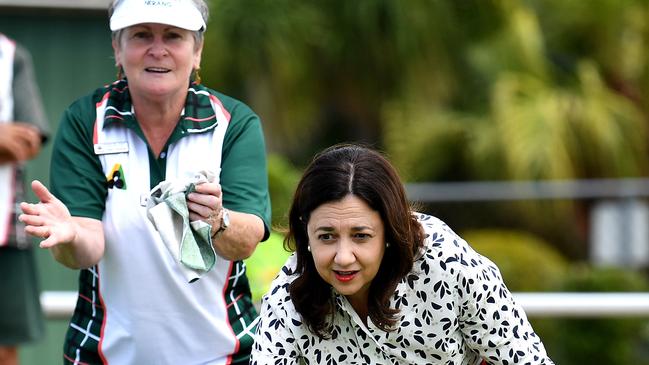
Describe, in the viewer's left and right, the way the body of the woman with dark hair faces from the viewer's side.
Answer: facing the viewer and to the left of the viewer

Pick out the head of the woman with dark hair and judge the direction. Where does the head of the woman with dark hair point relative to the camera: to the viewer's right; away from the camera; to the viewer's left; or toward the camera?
toward the camera

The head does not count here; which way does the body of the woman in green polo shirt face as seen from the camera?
toward the camera

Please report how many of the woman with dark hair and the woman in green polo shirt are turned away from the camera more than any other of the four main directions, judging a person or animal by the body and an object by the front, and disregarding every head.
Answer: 0

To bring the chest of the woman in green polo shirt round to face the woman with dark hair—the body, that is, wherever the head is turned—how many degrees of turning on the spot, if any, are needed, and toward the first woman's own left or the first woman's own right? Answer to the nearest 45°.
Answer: approximately 45° to the first woman's own left

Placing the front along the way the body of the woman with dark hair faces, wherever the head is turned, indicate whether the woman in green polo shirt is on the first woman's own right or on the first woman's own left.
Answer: on the first woman's own right

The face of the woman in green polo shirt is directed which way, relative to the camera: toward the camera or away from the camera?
toward the camera
